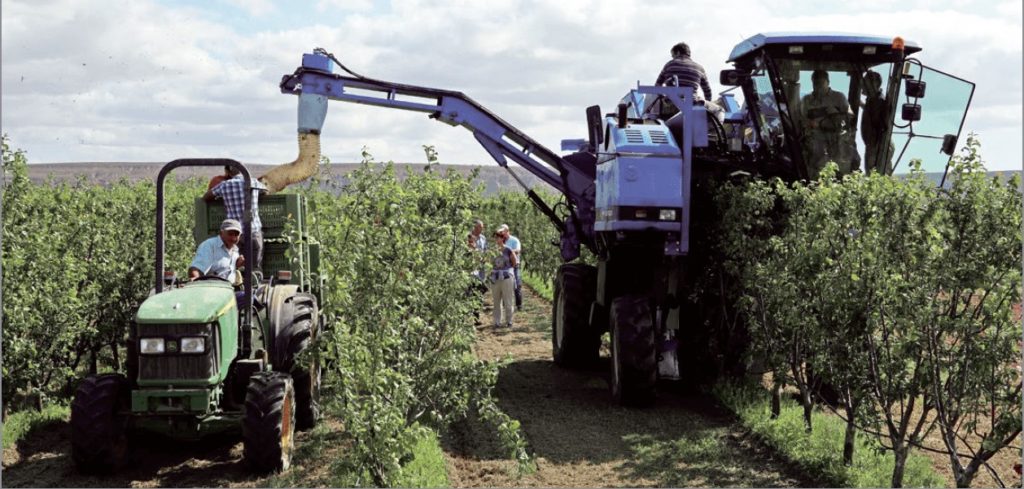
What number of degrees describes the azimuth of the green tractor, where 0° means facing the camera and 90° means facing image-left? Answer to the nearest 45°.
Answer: approximately 0°
